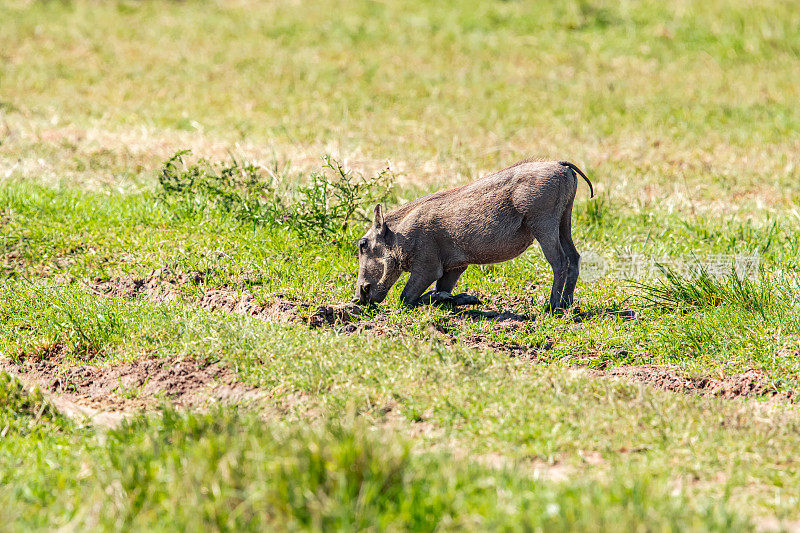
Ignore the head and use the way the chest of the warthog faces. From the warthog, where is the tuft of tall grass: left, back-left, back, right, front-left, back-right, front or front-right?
back

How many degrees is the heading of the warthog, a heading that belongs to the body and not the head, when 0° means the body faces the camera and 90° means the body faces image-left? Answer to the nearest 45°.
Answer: approximately 90°

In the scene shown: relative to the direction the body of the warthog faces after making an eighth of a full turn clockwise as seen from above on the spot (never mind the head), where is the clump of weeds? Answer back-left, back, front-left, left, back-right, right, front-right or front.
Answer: front
